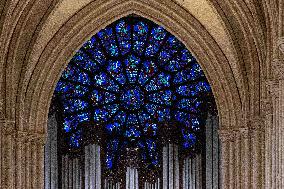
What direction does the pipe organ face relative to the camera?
toward the camera
